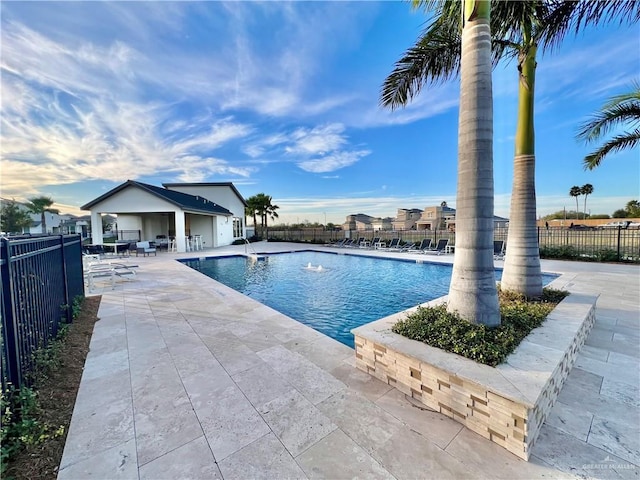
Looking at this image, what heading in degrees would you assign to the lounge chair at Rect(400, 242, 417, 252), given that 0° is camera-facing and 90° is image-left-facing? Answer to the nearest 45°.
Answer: approximately 45°

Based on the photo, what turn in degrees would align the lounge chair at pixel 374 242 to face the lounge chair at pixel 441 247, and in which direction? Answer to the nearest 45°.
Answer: approximately 90° to its left

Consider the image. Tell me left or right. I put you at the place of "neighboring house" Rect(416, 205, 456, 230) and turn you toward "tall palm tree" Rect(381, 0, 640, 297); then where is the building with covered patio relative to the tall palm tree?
right

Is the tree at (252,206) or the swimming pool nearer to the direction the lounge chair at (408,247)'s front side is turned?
the swimming pool

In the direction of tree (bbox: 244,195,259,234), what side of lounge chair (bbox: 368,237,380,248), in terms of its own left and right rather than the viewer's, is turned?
right

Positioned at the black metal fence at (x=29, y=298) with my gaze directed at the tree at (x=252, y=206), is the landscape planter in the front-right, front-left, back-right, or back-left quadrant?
back-right

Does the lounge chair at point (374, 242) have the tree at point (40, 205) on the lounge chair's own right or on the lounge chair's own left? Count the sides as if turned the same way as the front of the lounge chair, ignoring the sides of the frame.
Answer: on the lounge chair's own right

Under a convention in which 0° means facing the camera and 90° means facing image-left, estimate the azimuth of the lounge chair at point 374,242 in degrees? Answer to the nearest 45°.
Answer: approximately 45°

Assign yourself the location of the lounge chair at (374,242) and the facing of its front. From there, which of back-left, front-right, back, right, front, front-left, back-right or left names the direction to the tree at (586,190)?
back

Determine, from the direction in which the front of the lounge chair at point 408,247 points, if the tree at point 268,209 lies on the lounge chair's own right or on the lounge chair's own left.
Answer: on the lounge chair's own right

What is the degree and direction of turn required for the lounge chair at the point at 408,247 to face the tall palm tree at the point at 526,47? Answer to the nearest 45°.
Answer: approximately 45° to its left

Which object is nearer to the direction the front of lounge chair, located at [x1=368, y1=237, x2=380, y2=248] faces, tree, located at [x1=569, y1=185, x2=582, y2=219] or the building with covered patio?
the building with covered patio
